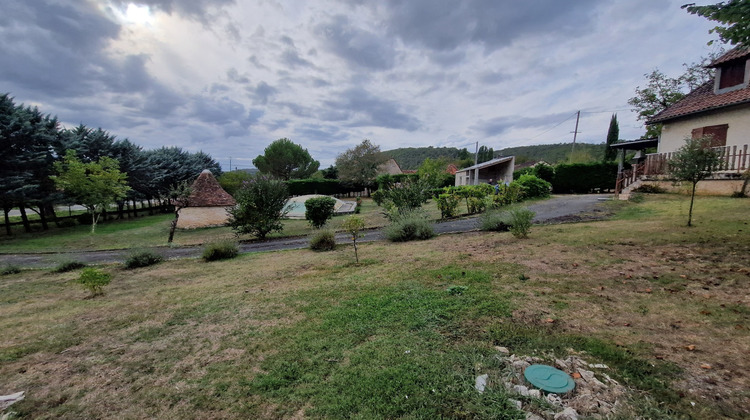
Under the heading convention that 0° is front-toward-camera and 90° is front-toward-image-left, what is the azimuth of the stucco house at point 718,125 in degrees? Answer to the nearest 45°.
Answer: approximately 45°

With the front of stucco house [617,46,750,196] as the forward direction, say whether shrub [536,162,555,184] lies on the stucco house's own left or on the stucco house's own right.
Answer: on the stucco house's own right

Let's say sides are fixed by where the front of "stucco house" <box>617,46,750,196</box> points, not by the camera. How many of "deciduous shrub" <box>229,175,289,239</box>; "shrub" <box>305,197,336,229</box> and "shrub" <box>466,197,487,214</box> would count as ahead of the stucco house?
3

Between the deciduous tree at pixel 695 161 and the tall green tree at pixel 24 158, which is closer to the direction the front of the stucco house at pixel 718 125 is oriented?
the tall green tree

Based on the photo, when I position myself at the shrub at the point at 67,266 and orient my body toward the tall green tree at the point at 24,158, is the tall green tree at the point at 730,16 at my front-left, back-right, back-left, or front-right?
back-right

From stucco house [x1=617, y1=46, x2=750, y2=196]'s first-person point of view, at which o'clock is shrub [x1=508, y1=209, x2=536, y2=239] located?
The shrub is roughly at 11 o'clock from the stucco house.
